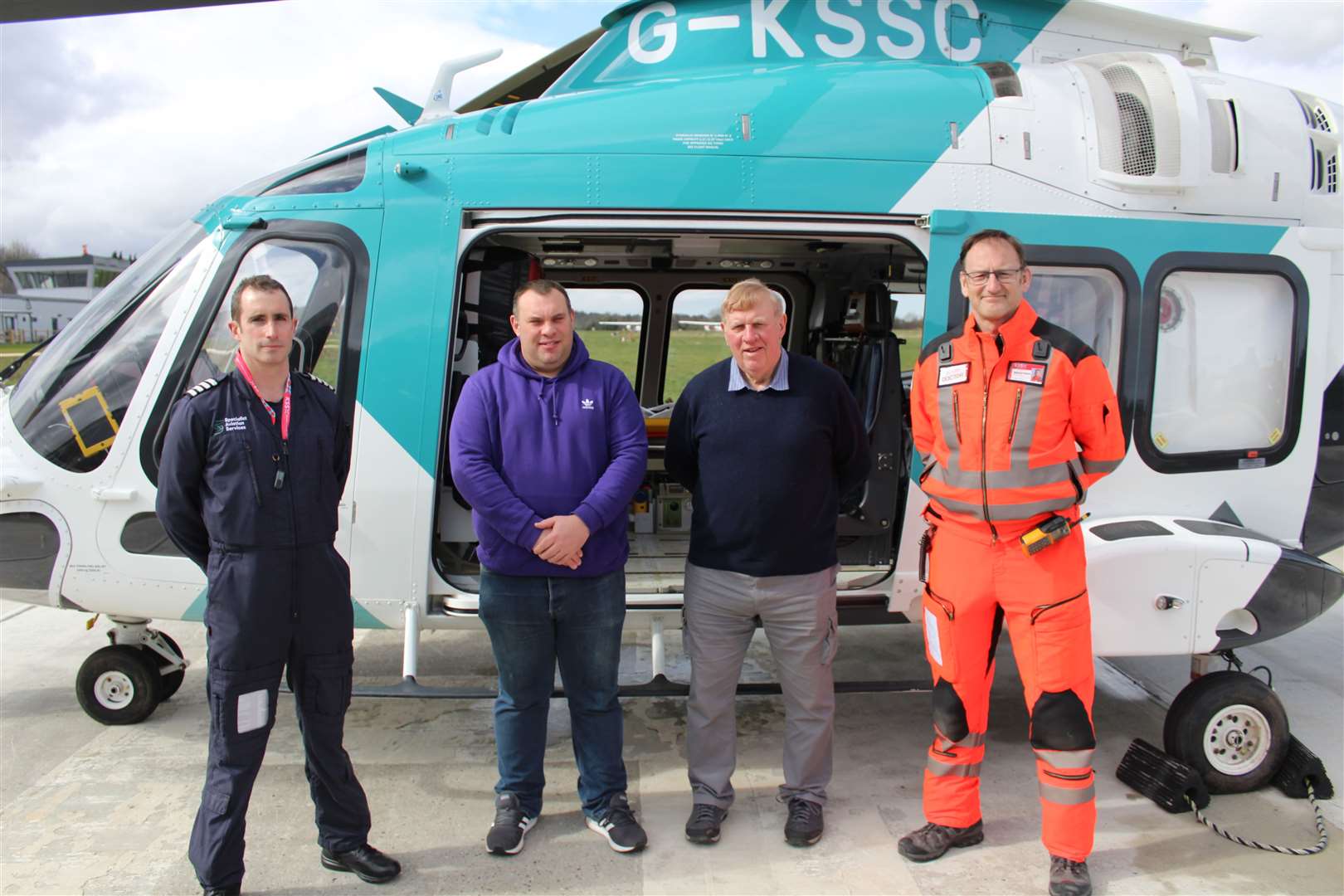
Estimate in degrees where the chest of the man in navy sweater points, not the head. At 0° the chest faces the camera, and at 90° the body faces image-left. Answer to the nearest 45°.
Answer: approximately 0°

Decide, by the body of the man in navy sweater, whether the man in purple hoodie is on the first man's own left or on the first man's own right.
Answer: on the first man's own right

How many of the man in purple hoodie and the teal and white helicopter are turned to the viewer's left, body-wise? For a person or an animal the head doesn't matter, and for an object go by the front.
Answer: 1

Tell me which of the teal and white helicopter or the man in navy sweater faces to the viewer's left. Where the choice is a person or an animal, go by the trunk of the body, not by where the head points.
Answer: the teal and white helicopter

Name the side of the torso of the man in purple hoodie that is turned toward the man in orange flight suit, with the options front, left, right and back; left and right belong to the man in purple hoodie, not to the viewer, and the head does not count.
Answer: left

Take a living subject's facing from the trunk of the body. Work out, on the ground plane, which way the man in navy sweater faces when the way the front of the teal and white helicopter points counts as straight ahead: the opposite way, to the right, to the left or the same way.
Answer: to the left

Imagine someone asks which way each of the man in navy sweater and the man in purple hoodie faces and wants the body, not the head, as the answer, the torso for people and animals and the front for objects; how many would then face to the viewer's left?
0

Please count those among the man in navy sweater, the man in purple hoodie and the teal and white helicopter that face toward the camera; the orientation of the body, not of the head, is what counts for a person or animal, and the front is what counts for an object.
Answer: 2

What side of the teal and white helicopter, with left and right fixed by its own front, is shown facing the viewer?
left
